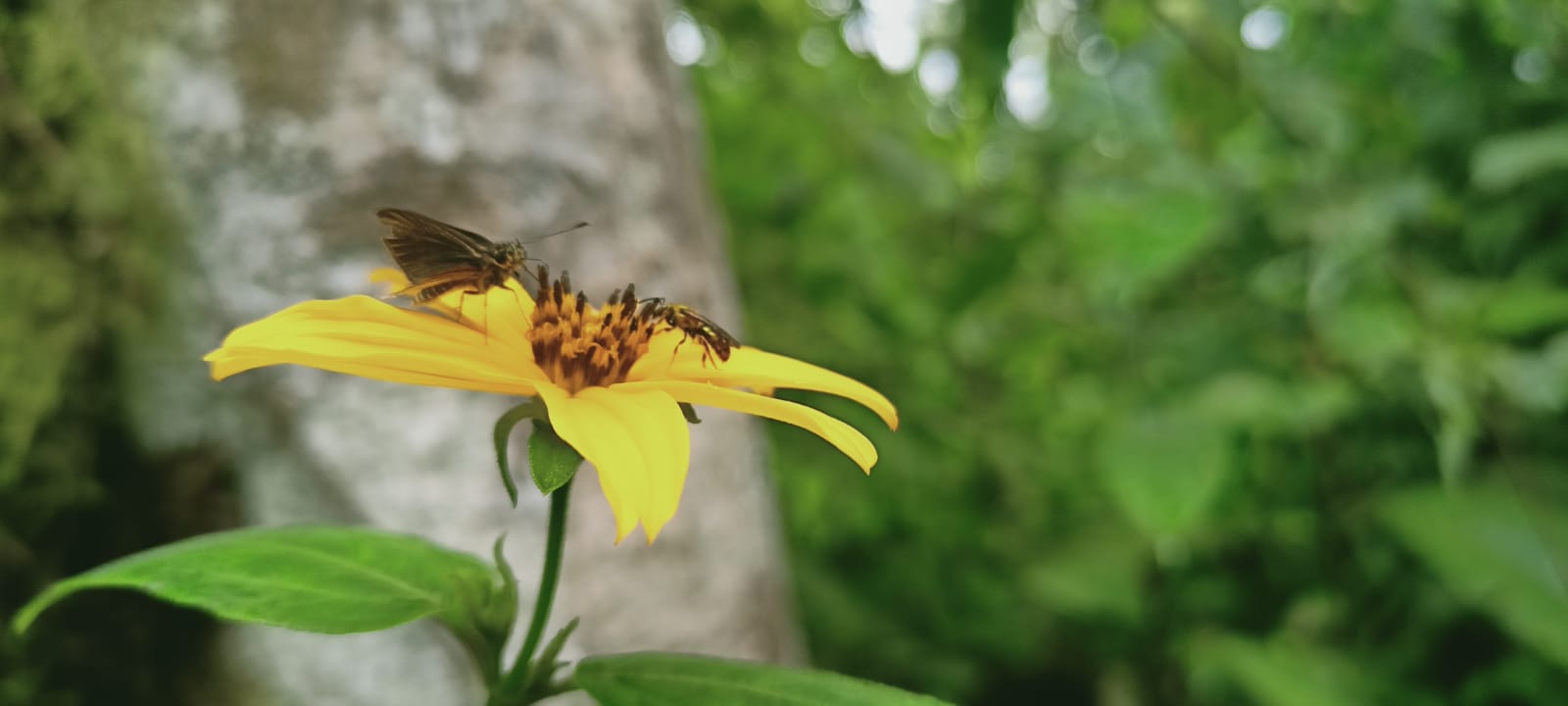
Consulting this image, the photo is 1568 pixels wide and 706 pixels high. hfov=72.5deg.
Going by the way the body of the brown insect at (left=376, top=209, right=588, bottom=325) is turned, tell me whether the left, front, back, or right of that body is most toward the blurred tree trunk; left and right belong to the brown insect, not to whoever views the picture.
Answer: left

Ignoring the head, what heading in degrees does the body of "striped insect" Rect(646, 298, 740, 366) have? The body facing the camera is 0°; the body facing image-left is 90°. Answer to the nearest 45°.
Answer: approximately 90°

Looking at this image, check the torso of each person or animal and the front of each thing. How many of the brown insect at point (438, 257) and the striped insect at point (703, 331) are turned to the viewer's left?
1

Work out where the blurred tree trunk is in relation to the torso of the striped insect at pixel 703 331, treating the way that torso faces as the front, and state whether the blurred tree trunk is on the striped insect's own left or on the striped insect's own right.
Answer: on the striped insect's own right

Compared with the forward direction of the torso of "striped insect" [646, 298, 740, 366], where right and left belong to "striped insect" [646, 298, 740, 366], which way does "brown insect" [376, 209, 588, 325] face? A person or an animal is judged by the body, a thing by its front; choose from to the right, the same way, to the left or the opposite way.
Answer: the opposite way

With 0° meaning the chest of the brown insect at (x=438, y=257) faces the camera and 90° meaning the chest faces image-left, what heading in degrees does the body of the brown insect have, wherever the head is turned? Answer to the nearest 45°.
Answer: approximately 270°
